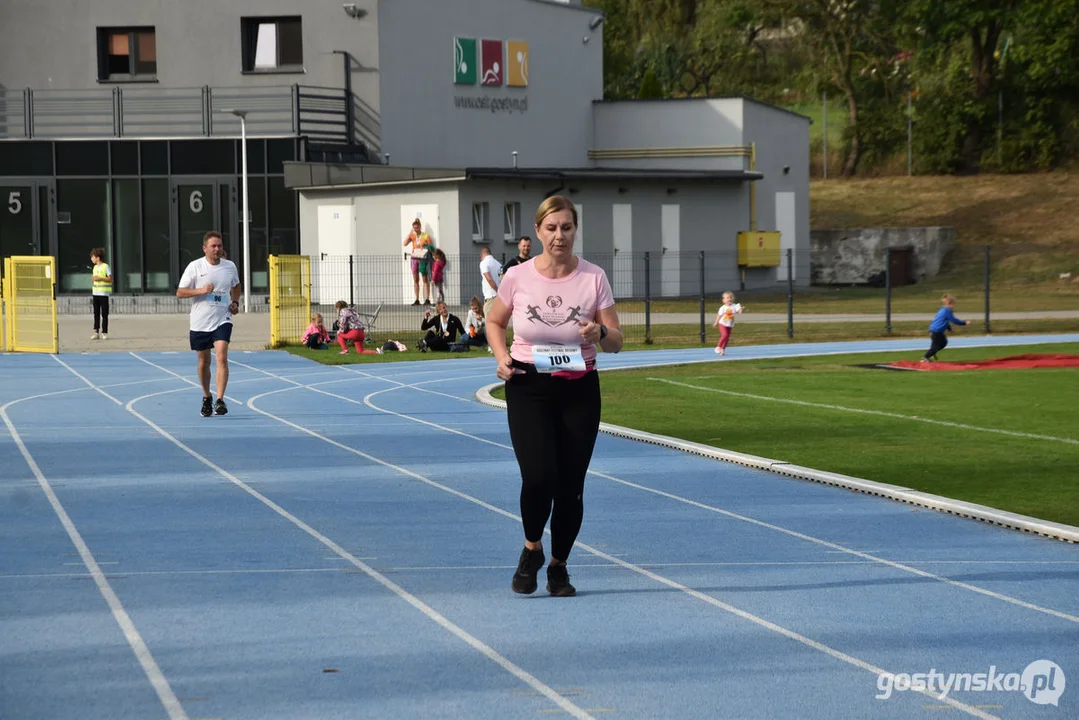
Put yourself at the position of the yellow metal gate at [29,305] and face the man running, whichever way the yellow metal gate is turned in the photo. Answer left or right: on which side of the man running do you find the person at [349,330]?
left

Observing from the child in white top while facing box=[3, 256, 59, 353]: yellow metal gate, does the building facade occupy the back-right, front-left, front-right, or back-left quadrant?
front-right

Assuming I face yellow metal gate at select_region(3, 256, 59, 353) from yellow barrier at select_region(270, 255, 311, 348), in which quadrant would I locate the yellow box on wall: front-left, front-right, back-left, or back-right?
back-right

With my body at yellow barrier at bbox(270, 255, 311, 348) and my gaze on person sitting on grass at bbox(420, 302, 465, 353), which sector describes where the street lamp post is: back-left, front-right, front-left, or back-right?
back-left

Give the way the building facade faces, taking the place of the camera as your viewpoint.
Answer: facing the viewer

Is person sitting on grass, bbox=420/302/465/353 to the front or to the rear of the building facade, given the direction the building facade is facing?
to the front

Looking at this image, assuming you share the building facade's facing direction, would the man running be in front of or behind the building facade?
in front

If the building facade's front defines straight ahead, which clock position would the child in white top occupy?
The child in white top is roughly at 11 o'clock from the building facade.

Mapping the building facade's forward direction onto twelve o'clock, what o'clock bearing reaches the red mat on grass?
The red mat on grass is roughly at 11 o'clock from the building facade.
